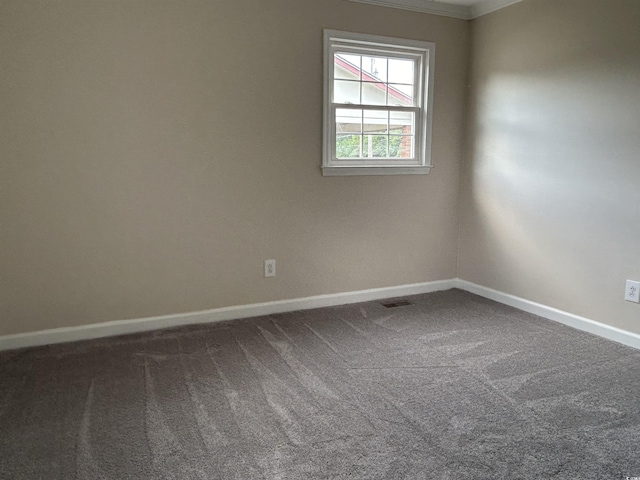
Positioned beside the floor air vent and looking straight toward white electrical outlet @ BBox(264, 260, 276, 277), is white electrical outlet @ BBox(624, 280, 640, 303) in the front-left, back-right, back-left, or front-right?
back-left

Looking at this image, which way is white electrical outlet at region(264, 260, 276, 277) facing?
toward the camera

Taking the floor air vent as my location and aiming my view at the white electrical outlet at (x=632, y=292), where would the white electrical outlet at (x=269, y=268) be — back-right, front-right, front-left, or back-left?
back-right

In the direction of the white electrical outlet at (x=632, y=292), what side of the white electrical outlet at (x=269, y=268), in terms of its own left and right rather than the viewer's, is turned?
left
